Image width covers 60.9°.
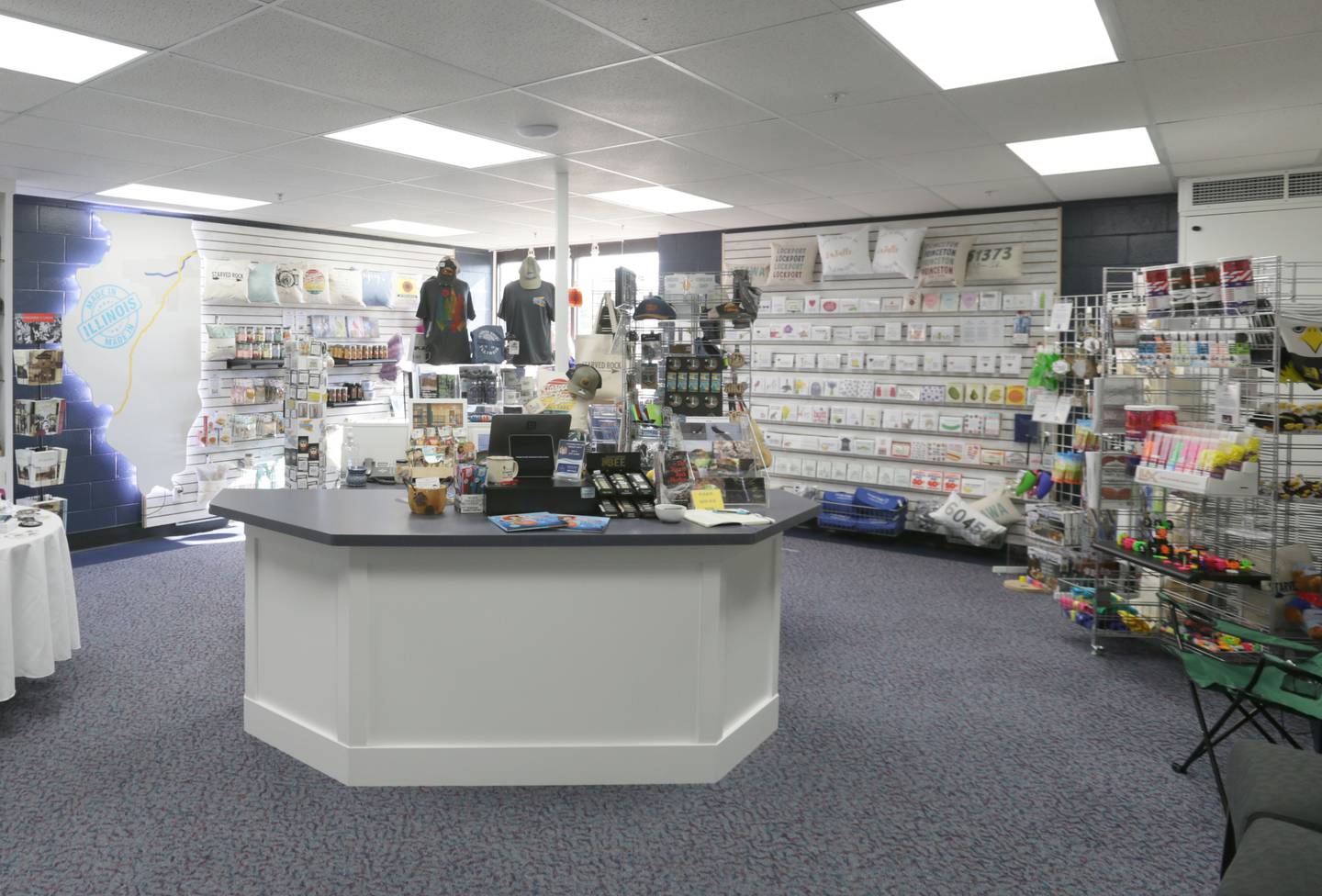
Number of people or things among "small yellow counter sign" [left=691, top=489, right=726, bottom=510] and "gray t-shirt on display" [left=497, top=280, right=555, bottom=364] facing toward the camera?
2

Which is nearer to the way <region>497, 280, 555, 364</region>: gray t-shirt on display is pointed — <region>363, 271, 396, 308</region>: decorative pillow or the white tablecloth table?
the white tablecloth table

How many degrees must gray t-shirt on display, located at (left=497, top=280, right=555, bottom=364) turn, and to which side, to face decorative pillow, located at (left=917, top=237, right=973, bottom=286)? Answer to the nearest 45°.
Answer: approximately 90° to its left

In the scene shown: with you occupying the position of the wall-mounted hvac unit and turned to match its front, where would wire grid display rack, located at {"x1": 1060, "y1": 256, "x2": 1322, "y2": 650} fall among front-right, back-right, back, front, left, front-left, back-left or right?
front-left

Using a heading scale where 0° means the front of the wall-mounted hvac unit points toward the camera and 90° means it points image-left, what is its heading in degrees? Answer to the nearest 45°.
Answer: approximately 45°

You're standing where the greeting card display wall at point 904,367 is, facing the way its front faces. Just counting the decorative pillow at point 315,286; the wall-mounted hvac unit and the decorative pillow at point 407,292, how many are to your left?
1

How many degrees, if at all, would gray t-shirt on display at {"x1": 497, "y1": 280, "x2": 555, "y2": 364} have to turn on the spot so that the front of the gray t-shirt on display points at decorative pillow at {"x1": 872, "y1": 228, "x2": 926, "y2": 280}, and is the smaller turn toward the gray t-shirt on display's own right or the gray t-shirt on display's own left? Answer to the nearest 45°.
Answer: approximately 90° to the gray t-shirt on display's own left

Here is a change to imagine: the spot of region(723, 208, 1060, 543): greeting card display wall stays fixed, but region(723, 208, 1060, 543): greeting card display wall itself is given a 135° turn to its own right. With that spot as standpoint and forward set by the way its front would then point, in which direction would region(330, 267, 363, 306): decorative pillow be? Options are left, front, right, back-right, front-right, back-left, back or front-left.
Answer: left

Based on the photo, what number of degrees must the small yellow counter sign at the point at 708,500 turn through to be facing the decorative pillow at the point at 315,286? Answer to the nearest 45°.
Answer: approximately 135° to its right

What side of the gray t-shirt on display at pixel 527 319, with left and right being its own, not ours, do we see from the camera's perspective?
front

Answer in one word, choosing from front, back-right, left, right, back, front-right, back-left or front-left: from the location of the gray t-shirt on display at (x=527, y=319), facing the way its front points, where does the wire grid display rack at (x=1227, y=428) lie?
front-left

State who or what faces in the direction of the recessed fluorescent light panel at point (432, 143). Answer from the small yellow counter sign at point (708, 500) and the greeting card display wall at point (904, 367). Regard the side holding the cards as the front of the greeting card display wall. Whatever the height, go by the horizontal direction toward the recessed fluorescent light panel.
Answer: the greeting card display wall

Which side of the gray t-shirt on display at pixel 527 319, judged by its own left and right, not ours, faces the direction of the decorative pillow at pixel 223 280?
right

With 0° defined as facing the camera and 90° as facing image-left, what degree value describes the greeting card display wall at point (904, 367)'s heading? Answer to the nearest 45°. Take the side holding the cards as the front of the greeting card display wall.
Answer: approximately 45°
